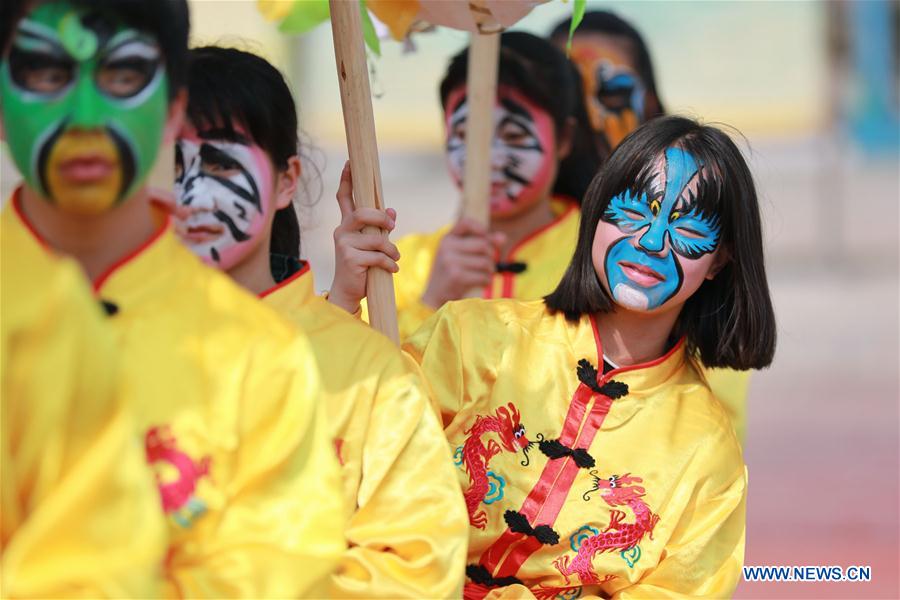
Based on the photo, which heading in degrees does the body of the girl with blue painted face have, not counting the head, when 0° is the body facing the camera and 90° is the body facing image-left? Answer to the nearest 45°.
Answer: approximately 0°
